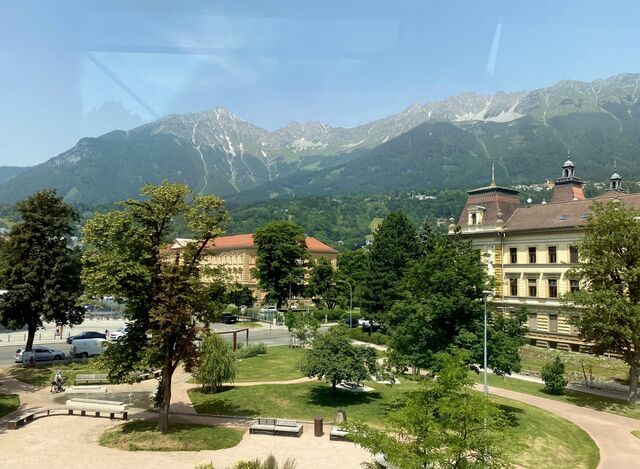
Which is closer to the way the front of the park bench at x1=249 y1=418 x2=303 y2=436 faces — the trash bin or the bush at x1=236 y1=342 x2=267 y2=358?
the trash bin

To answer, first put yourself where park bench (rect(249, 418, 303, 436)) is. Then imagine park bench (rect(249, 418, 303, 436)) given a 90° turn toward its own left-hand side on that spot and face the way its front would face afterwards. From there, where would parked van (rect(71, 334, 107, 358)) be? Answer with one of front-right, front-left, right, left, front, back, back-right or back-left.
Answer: back-left

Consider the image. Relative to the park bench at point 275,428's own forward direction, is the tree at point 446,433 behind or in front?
in front

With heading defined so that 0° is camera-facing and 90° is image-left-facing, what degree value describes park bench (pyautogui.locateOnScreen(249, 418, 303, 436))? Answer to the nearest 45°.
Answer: approximately 0°

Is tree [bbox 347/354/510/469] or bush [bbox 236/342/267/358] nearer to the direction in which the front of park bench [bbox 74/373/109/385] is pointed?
the tree

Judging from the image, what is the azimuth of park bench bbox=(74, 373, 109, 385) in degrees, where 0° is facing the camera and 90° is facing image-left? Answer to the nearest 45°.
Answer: approximately 0°

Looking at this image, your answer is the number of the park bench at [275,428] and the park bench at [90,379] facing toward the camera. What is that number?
2

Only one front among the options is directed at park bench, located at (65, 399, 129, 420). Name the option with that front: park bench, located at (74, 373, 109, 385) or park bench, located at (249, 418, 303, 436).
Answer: park bench, located at (74, 373, 109, 385)

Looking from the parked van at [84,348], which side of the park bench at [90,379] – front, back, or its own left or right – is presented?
back

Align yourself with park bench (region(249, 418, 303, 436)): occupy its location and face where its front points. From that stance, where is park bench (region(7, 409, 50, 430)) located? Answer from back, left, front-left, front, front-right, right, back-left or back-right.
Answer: right

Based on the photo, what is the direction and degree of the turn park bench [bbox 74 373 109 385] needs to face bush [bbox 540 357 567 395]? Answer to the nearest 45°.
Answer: approximately 90° to its left
